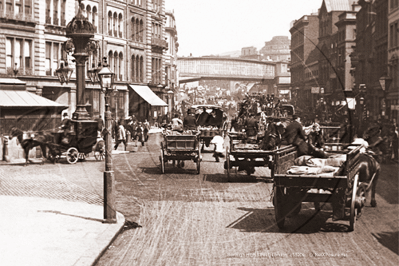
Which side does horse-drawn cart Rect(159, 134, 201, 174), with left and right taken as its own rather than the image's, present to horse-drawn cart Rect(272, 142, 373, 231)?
back

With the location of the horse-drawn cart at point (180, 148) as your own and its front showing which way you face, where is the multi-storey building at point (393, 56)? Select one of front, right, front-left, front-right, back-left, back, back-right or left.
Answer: front-right

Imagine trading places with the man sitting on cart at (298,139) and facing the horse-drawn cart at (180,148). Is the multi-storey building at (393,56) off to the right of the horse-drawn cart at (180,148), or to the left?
right

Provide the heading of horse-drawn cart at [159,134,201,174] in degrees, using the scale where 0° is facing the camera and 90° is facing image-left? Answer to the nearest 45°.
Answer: approximately 180°

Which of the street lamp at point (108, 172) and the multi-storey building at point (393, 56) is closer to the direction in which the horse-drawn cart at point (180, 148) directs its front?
the multi-storey building

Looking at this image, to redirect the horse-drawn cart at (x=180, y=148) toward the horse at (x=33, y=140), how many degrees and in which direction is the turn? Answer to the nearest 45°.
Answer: approximately 45° to its left

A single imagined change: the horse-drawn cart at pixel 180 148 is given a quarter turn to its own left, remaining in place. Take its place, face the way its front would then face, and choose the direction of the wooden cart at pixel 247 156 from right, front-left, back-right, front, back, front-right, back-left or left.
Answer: back-left

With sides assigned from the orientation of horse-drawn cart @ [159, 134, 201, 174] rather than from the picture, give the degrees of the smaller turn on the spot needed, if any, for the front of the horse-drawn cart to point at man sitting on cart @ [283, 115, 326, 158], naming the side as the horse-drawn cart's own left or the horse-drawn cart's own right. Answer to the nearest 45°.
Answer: approximately 135° to the horse-drawn cart's own right

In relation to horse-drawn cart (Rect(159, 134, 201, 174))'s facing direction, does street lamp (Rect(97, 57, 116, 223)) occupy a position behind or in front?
behind
